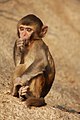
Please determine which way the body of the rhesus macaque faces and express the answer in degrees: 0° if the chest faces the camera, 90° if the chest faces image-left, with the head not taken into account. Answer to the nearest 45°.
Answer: approximately 45°
